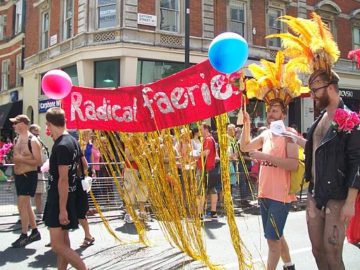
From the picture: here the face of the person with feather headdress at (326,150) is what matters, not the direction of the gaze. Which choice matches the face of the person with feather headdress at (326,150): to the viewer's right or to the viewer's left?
to the viewer's left

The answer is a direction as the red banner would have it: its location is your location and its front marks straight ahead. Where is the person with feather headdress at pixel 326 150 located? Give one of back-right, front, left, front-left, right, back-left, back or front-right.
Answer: front-left

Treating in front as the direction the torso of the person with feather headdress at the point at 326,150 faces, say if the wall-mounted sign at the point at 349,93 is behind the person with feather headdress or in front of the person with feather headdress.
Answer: behind

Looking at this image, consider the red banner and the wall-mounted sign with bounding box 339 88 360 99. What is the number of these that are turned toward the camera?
2

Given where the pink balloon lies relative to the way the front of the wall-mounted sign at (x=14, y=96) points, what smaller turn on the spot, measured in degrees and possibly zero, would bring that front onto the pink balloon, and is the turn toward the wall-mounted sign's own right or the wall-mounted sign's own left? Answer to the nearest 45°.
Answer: approximately 45° to the wall-mounted sign's own left

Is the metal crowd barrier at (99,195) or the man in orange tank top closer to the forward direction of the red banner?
the man in orange tank top

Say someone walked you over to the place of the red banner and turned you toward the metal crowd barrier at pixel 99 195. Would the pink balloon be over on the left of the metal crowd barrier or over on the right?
left

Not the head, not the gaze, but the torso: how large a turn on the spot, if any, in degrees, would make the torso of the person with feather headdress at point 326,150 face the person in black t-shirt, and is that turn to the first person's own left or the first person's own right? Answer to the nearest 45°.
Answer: approximately 45° to the first person's own right

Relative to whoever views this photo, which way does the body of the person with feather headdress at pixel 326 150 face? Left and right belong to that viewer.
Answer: facing the viewer and to the left of the viewer
